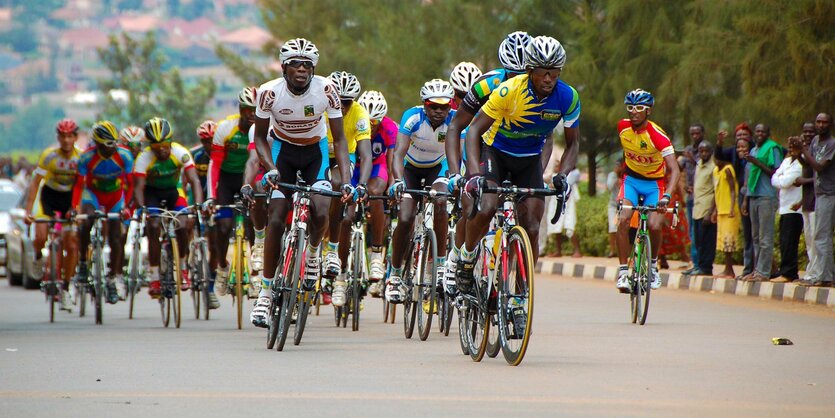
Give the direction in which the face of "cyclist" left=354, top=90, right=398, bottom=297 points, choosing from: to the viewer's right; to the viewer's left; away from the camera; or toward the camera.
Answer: toward the camera

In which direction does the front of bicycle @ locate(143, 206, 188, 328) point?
toward the camera

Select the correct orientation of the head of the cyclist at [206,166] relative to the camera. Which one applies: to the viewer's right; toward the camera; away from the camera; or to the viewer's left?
toward the camera

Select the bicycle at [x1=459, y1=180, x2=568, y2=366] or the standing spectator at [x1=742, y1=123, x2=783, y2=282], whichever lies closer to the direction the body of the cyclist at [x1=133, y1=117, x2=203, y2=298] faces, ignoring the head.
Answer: the bicycle

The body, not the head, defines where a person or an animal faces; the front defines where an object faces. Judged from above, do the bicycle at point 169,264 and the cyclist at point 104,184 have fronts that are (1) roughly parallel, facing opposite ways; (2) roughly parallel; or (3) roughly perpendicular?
roughly parallel

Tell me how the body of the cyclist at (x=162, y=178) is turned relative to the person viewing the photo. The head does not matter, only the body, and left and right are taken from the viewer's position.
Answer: facing the viewer

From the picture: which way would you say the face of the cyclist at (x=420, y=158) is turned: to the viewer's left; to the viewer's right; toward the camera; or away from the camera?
toward the camera

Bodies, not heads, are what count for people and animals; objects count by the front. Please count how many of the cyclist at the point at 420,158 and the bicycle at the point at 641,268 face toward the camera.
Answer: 2

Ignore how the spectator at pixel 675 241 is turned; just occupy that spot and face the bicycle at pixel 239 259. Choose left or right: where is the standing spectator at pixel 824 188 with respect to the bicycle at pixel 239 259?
left

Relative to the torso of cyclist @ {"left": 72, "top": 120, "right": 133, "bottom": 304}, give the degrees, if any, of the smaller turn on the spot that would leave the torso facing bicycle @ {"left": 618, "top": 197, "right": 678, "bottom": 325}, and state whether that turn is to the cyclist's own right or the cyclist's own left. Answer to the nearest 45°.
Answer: approximately 45° to the cyclist's own left

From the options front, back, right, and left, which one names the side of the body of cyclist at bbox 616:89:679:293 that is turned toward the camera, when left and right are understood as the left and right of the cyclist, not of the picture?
front

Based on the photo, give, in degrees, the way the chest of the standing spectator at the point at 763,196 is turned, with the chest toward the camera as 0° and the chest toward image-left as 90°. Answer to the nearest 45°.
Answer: approximately 45°
